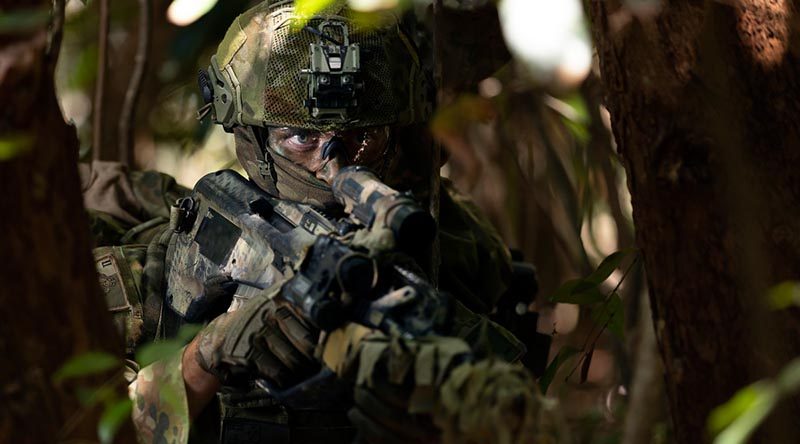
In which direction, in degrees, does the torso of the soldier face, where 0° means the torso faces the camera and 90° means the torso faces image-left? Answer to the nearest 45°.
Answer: approximately 0°

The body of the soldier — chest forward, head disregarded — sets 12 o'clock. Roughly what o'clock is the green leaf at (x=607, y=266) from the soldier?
The green leaf is roughly at 10 o'clock from the soldier.

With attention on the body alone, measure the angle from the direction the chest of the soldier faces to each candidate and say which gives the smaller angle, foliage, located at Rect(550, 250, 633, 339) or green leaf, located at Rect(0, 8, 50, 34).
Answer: the green leaf

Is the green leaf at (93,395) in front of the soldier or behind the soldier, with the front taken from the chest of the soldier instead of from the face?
in front

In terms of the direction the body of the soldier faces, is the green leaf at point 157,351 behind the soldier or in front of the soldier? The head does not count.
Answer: in front

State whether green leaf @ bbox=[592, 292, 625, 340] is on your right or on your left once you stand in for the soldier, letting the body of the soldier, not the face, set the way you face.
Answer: on your left

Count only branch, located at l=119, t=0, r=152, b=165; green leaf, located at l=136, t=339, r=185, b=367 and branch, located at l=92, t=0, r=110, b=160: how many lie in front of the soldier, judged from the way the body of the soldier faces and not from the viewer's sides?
1

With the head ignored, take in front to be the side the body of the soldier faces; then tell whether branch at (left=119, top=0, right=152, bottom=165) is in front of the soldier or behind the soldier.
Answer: behind

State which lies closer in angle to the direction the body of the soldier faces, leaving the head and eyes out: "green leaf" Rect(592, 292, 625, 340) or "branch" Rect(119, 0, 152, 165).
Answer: the green leaf
